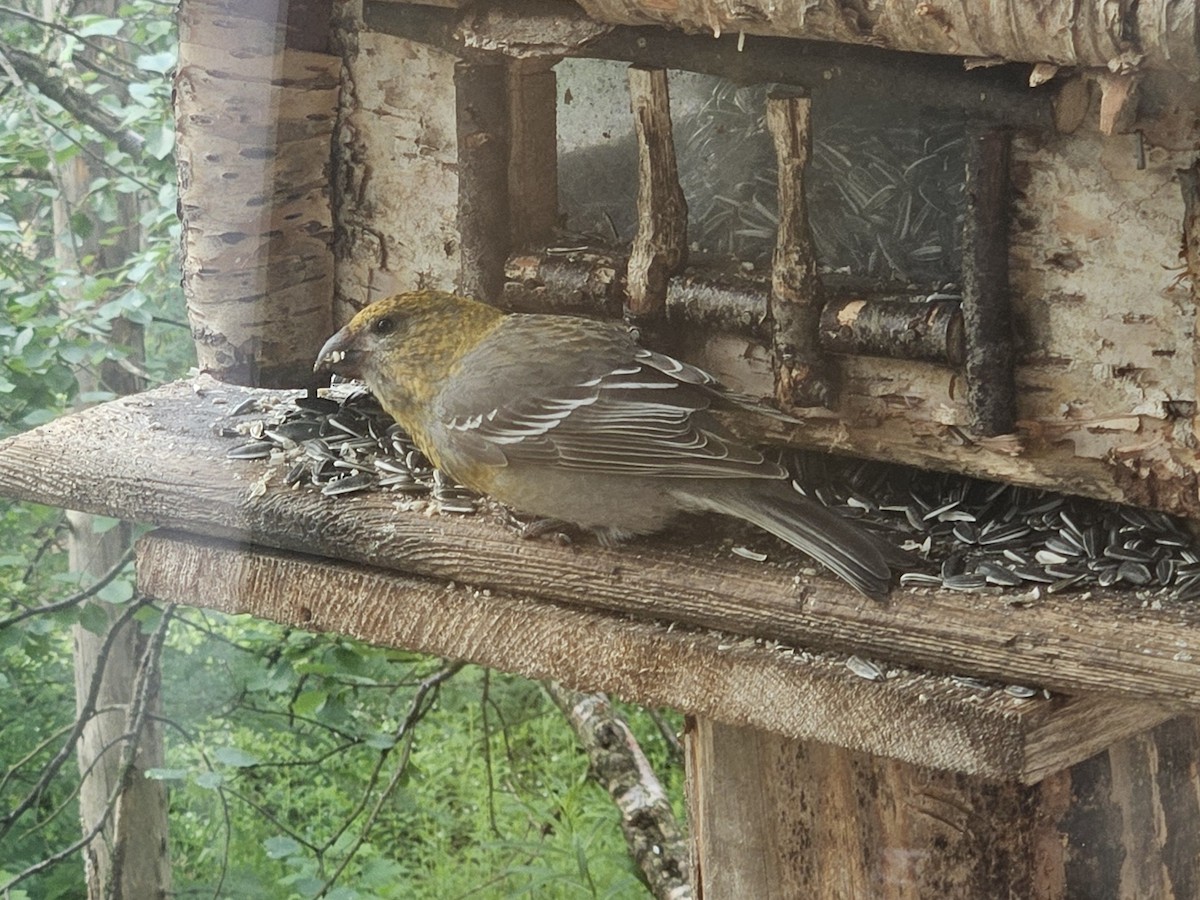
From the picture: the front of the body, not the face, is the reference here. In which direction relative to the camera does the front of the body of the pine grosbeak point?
to the viewer's left

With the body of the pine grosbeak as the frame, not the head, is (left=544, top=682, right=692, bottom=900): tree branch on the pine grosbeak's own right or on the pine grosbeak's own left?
on the pine grosbeak's own right
